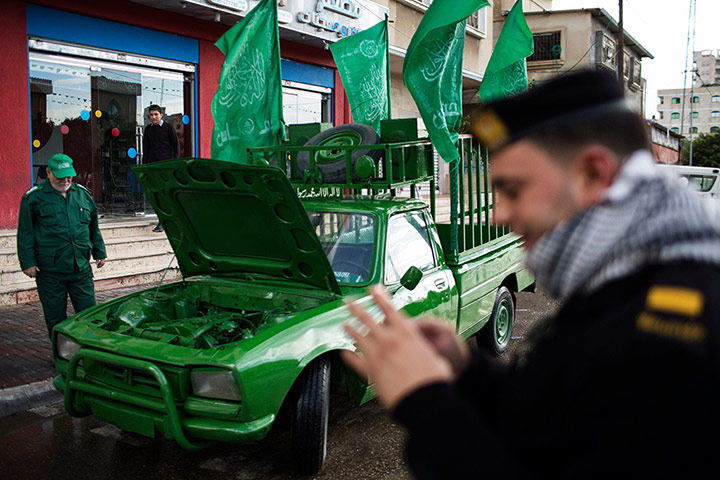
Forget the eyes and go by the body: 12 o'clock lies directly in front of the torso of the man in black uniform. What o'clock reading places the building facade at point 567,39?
The building facade is roughly at 3 o'clock from the man in black uniform.

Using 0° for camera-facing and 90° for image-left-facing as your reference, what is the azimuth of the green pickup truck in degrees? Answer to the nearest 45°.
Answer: approximately 45°

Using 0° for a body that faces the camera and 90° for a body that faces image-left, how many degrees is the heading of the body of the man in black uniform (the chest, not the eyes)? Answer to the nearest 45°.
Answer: approximately 90°

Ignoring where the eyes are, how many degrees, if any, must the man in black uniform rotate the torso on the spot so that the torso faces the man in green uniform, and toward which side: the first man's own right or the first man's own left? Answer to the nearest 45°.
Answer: approximately 45° to the first man's own right

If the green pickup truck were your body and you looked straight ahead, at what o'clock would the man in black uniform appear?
The man in black uniform is roughly at 10 o'clock from the green pickup truck.

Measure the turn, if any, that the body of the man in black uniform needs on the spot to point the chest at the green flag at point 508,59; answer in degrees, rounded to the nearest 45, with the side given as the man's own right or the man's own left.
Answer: approximately 90° to the man's own right

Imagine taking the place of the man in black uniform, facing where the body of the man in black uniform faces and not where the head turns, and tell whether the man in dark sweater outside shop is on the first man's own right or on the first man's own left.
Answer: on the first man's own right

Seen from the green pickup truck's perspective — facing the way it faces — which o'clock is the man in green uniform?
The man in green uniform is roughly at 3 o'clock from the green pickup truck.

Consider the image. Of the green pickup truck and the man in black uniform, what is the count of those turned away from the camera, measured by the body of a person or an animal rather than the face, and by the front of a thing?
0

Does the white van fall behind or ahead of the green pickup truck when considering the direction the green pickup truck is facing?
behind

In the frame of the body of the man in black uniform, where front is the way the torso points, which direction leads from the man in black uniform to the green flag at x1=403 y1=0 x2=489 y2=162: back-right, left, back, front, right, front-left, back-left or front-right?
right
